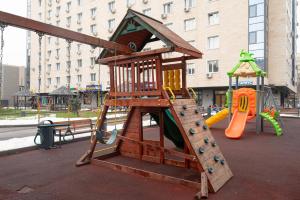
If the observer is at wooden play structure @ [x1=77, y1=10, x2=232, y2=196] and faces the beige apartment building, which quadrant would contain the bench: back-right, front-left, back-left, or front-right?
front-left

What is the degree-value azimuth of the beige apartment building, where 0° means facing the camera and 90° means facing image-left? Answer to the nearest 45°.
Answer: approximately 45°

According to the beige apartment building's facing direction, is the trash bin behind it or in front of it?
in front

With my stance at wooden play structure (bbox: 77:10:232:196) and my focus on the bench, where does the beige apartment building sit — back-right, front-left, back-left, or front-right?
front-right

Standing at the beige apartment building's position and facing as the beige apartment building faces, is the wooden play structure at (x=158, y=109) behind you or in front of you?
in front

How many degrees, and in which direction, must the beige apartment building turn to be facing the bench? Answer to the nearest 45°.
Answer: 0° — it already faces it
